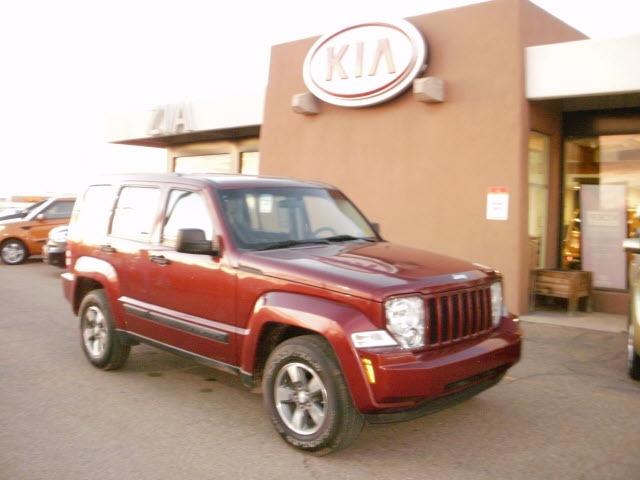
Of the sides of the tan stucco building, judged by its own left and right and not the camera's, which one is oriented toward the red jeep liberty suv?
front

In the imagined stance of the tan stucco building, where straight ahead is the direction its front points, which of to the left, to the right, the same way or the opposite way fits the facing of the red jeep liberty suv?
to the left

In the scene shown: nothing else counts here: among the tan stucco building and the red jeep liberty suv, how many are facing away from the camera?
0

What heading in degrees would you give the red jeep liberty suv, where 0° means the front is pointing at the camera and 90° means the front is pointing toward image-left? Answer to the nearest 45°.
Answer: approximately 315°

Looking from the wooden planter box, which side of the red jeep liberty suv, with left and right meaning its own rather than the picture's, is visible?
left

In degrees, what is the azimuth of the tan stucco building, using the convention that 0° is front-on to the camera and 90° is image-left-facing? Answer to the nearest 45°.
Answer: approximately 45°
